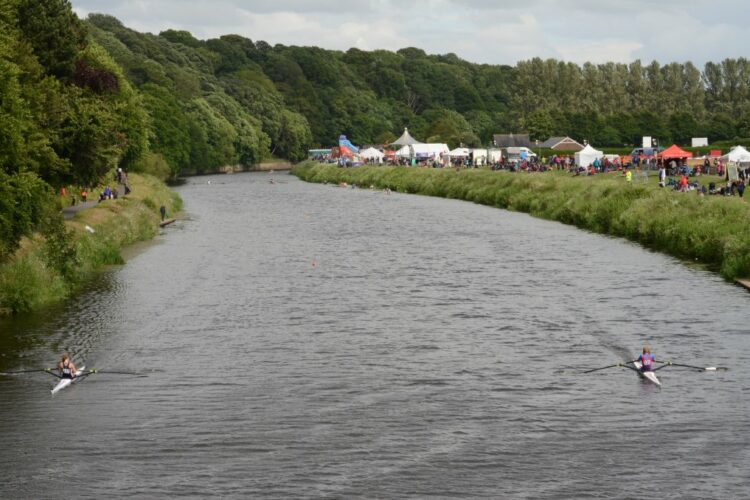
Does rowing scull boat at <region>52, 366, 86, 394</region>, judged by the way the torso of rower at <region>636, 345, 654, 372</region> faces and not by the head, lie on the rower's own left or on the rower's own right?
on the rower's own left

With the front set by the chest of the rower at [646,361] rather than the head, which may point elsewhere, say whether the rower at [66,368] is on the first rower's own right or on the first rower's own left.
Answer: on the first rower's own left

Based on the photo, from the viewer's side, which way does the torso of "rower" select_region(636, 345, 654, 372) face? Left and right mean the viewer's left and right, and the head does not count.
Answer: facing away from the viewer
